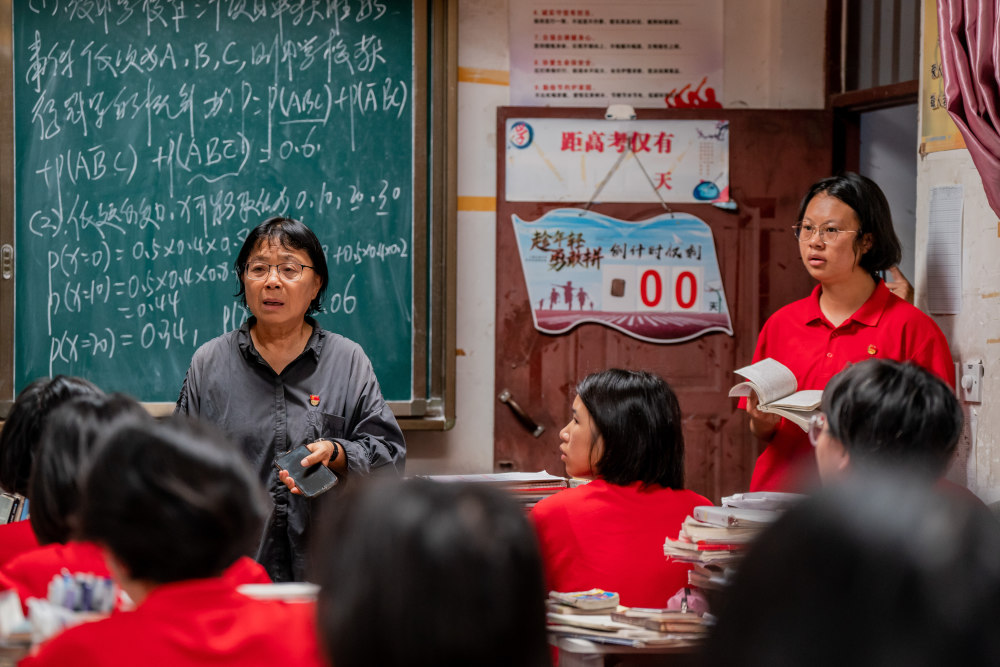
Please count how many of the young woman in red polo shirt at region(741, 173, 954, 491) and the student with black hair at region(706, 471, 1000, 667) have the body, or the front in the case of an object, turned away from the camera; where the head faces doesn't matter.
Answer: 1

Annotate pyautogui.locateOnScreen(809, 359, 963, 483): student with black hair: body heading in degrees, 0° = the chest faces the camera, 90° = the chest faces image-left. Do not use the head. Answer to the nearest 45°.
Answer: approximately 135°

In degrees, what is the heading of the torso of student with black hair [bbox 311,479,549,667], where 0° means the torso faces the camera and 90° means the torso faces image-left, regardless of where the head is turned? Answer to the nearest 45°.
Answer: approximately 180°

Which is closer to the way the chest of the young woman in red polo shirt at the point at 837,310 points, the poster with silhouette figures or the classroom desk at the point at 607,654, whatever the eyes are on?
the classroom desk

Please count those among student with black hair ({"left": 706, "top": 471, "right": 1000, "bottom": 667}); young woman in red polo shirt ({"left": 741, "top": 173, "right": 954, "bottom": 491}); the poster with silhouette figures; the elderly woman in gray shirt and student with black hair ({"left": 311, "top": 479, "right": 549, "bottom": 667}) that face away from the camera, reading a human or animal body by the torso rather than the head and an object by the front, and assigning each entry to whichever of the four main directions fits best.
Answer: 2

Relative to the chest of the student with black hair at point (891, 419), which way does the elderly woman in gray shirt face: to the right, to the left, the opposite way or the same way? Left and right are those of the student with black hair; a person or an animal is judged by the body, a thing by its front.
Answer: the opposite way

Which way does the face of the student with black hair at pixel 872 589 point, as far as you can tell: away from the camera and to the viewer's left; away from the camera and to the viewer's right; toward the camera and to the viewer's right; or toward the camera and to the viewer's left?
away from the camera and to the viewer's left
